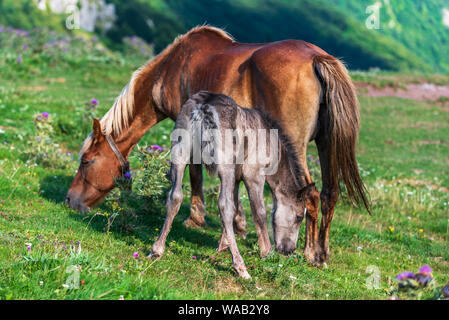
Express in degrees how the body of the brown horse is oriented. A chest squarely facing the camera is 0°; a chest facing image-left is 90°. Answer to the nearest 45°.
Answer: approximately 135°

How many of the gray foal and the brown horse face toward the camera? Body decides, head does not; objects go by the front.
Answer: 0

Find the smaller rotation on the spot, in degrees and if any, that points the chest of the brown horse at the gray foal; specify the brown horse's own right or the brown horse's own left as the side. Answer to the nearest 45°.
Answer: approximately 135° to the brown horse's own left
